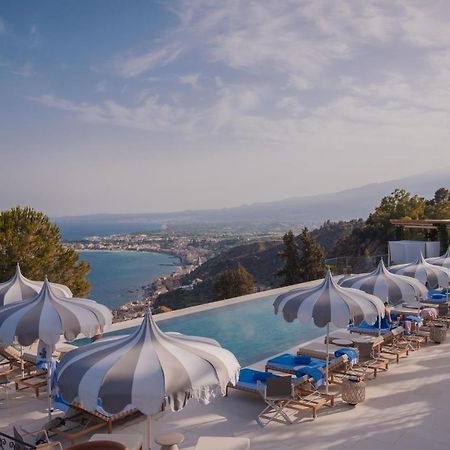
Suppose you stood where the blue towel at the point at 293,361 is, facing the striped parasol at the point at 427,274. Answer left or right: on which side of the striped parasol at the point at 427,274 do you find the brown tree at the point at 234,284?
left

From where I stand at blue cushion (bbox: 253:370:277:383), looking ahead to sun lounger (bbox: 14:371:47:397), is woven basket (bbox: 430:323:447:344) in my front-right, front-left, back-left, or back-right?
back-right

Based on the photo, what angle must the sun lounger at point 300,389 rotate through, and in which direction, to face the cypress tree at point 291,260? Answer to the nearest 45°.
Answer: approximately 45° to its right

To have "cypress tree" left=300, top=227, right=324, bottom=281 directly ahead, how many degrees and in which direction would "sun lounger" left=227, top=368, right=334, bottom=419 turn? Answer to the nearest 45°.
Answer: approximately 45° to its right

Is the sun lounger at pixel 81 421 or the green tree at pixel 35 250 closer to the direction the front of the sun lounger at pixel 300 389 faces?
the green tree

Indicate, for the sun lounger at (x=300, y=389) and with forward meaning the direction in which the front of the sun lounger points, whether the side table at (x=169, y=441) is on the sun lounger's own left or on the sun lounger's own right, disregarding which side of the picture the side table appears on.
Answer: on the sun lounger's own left

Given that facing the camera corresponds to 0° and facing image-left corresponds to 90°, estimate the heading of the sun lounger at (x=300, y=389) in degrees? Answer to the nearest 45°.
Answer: approximately 135°

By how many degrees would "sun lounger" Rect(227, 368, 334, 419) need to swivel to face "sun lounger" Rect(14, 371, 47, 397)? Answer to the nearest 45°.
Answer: approximately 45° to its left
